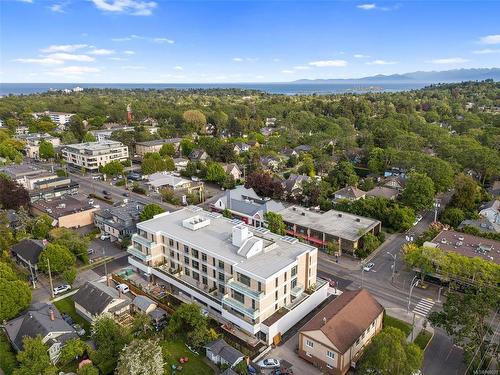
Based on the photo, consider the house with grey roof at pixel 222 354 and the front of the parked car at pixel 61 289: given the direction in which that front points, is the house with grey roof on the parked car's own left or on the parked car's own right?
on the parked car's own left

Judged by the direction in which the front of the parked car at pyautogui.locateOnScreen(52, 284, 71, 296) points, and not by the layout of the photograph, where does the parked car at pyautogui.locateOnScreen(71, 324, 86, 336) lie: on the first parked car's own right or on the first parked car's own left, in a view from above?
on the first parked car's own left

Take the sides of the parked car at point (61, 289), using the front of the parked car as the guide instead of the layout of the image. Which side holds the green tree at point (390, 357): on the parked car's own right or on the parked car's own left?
on the parked car's own left

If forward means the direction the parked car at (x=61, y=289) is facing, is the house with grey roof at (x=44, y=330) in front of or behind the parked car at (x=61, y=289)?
in front
